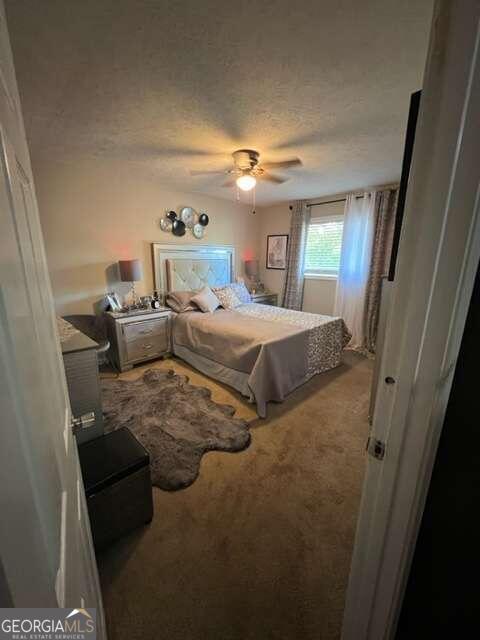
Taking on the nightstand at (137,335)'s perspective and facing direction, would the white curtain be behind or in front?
in front

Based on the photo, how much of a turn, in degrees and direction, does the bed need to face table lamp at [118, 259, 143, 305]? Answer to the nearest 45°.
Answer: approximately 135° to its right

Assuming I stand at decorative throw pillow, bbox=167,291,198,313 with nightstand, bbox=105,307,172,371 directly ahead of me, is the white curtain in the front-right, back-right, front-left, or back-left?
back-left

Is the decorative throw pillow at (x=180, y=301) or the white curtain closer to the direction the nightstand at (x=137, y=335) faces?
the white curtain

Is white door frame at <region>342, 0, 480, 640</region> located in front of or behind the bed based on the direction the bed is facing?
in front

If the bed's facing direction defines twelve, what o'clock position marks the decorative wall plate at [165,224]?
The decorative wall plate is roughly at 6 o'clock from the bed.
